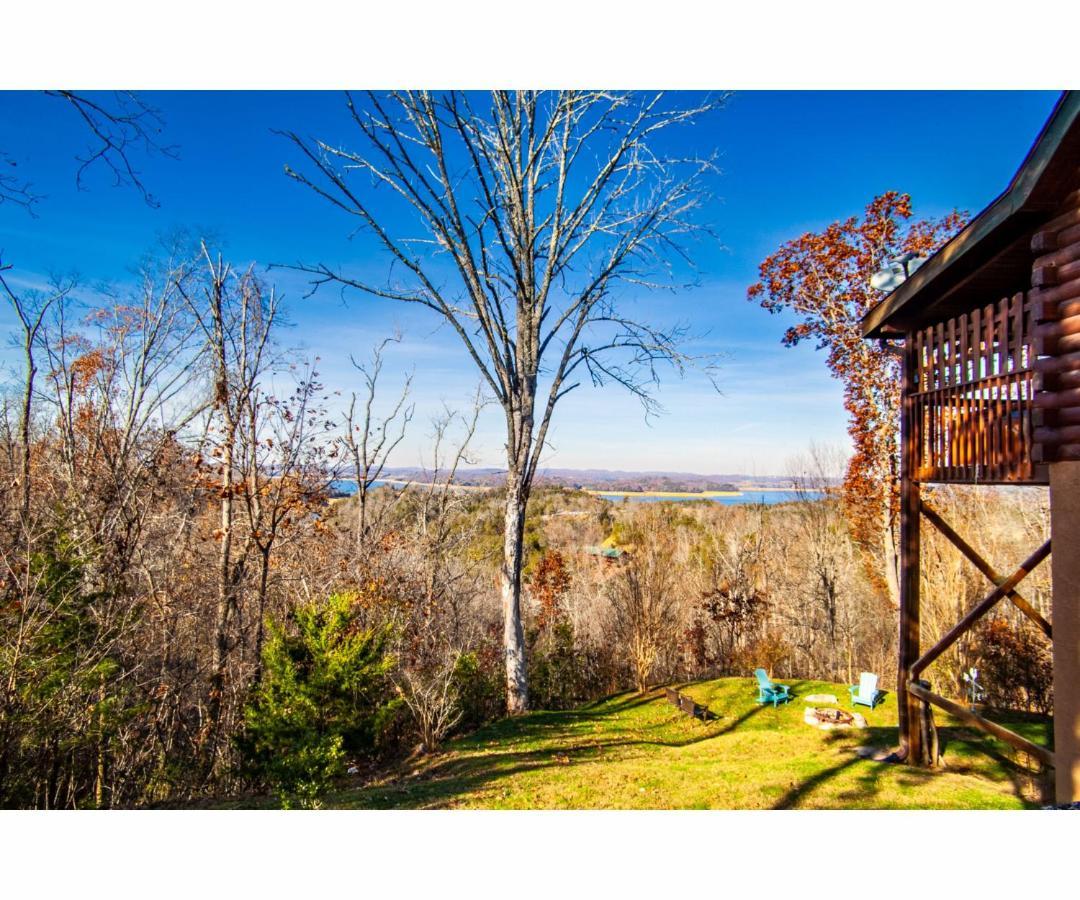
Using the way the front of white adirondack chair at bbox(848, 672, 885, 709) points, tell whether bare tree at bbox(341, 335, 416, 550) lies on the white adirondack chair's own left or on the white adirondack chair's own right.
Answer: on the white adirondack chair's own right

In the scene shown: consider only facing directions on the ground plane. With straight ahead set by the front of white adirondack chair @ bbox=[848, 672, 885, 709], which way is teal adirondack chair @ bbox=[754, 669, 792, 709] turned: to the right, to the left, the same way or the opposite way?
to the left

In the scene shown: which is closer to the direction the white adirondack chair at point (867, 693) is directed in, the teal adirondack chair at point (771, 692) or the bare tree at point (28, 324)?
the bare tree

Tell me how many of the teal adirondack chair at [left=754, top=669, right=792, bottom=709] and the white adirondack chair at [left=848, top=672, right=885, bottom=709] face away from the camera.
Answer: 0

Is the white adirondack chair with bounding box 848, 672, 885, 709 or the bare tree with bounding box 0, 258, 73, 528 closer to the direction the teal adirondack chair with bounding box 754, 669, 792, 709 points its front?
the white adirondack chair

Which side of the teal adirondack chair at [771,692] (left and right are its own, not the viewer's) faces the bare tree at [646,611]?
back

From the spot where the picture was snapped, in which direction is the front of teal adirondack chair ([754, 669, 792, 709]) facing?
facing the viewer and to the right of the viewer
